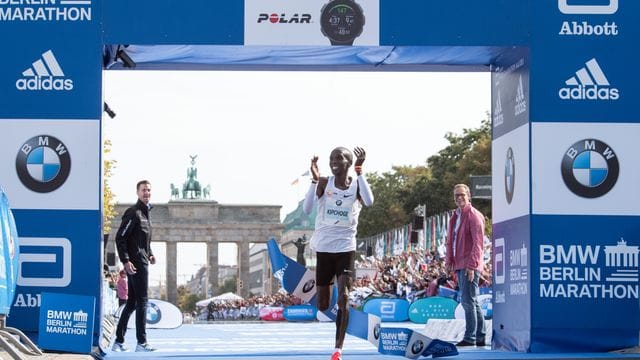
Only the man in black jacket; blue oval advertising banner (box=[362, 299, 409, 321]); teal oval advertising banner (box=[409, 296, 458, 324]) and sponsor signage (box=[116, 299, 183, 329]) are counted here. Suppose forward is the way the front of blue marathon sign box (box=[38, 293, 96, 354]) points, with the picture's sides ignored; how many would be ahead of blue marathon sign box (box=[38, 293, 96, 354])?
0

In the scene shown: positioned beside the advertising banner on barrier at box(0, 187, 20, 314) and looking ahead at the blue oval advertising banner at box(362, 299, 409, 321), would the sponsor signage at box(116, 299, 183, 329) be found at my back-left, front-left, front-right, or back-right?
front-left

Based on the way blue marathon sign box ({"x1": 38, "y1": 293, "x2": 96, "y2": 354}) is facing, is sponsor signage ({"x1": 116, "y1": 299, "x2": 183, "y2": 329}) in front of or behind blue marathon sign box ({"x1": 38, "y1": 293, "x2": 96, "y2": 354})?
behind

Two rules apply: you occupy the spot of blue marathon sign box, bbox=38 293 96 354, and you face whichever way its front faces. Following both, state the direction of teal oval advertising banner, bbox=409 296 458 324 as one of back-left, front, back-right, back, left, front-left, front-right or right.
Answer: back-left

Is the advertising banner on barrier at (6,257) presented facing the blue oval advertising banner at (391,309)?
no

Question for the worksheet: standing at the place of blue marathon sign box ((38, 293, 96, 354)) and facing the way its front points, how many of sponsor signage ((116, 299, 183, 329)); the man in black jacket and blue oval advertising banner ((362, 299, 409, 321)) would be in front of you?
0

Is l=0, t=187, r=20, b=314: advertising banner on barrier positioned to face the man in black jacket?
no

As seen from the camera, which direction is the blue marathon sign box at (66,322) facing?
toward the camera

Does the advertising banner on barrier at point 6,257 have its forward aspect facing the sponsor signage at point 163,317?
no

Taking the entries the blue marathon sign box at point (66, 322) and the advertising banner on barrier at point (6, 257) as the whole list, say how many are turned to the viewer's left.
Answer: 0

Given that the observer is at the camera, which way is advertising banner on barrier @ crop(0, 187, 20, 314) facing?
facing the viewer and to the right of the viewer

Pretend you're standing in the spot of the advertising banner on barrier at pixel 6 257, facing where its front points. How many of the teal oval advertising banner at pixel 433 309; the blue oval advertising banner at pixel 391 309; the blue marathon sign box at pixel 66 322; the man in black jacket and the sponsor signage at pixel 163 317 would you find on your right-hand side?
0

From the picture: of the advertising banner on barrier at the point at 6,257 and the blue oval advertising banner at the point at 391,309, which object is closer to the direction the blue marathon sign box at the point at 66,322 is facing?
the advertising banner on barrier
